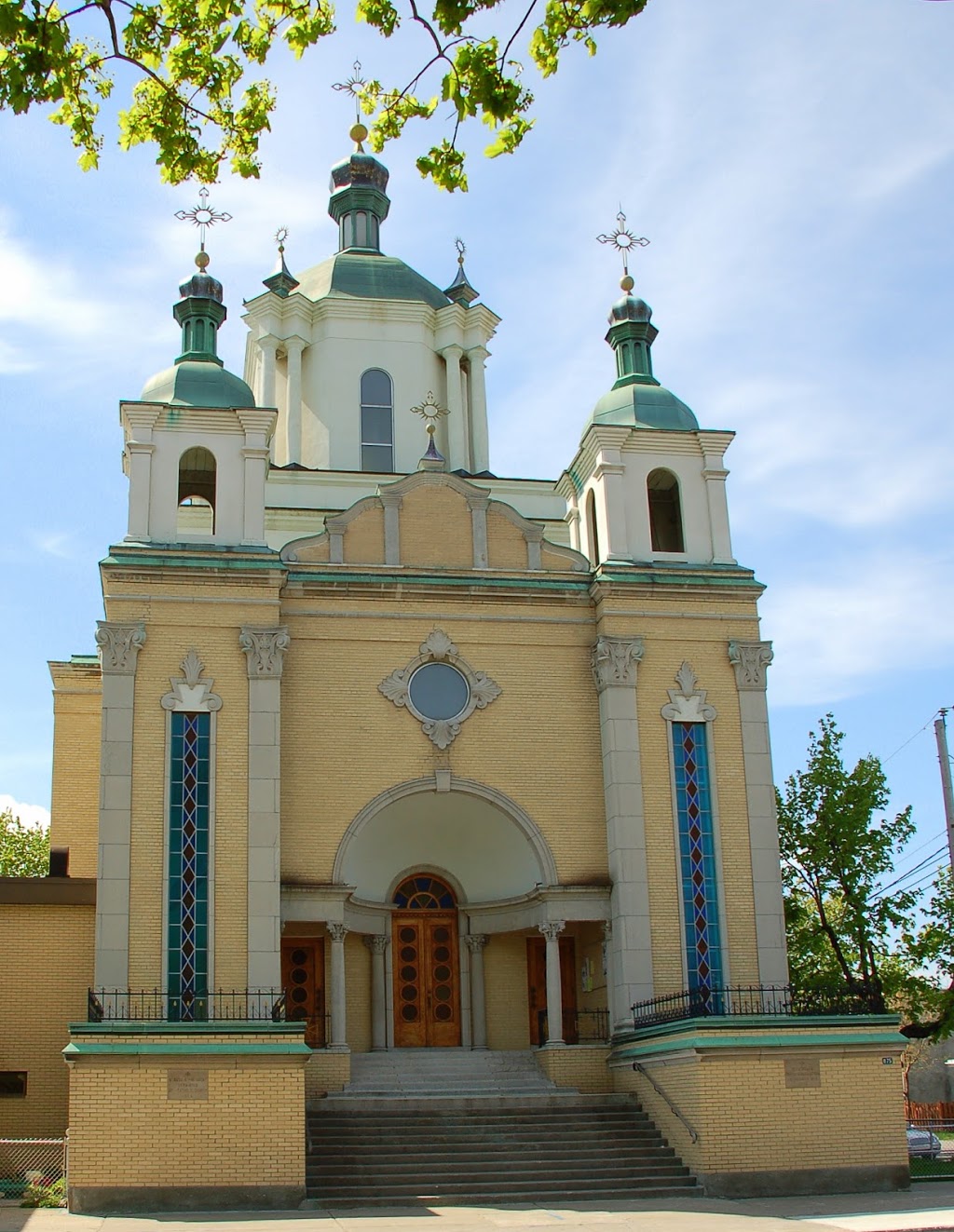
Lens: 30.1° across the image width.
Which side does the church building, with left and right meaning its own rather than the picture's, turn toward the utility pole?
left

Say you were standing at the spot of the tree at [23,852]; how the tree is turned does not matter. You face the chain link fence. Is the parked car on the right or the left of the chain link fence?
left

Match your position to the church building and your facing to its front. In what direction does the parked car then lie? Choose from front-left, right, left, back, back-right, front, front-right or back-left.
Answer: back-left

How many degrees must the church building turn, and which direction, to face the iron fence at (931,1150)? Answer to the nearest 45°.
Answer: approximately 135° to its left

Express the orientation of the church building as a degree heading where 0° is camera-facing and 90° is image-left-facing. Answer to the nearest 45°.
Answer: approximately 0°

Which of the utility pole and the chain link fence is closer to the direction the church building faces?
the chain link fence

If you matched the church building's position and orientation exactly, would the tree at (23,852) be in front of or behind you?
behind

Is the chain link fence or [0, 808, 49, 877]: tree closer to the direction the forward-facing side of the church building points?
the chain link fence
